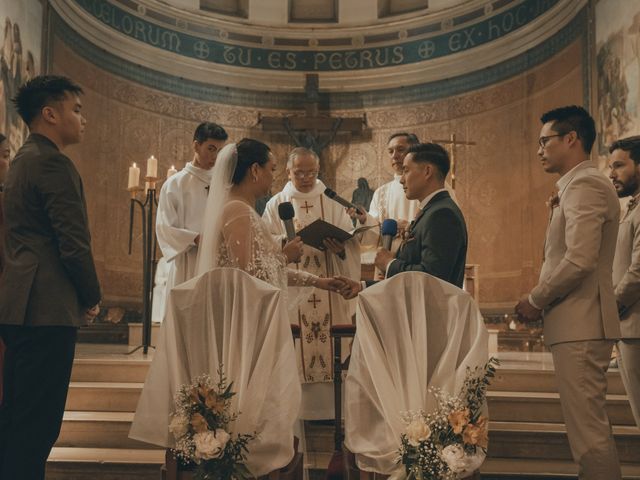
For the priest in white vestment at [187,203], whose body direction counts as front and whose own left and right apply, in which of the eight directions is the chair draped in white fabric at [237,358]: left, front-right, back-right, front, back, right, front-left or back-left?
front-right

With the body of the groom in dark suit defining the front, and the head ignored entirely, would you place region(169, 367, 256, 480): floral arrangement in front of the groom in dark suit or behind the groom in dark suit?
in front

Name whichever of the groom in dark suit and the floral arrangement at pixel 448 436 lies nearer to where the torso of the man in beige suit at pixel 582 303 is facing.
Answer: the groom in dark suit

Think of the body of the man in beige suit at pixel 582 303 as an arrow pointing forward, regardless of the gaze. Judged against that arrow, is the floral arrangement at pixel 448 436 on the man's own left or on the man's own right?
on the man's own left

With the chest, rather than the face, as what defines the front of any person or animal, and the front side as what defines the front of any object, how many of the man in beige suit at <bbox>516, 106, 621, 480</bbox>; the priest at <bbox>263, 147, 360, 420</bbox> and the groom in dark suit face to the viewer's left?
2

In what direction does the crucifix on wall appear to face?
toward the camera

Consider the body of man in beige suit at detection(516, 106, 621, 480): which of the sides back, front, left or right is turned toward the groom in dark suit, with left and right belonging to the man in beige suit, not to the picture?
front

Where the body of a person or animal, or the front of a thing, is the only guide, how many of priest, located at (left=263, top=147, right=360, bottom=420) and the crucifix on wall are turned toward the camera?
2

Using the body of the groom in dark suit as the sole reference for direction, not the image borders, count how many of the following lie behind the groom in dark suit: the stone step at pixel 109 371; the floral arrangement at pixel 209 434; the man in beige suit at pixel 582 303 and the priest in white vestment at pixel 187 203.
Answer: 1

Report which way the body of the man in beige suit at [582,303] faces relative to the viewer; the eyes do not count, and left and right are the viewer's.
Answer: facing to the left of the viewer

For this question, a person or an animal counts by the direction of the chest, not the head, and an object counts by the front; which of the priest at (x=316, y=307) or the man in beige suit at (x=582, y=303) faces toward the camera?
the priest

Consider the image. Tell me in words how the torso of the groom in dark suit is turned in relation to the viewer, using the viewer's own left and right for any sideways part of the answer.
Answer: facing to the left of the viewer

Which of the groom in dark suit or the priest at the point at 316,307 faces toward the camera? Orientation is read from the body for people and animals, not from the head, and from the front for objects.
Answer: the priest

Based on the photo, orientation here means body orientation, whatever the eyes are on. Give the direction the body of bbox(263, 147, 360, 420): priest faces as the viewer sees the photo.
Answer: toward the camera

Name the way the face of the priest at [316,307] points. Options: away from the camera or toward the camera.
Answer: toward the camera
